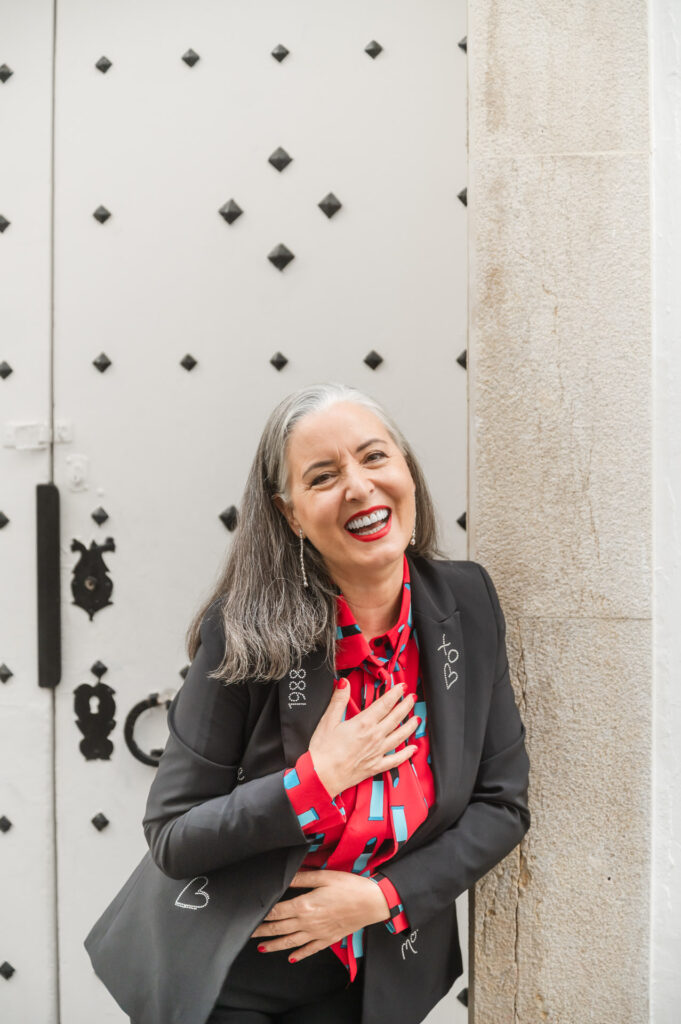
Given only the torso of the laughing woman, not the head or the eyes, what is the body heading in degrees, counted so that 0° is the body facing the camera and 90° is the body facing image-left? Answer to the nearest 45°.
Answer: approximately 0°
